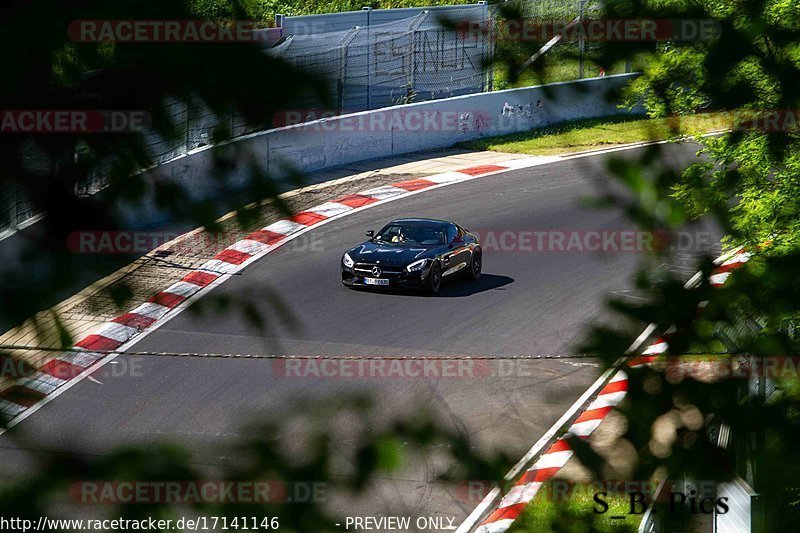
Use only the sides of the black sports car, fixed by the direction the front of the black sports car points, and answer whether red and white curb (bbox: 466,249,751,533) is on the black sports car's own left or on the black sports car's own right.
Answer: on the black sports car's own left

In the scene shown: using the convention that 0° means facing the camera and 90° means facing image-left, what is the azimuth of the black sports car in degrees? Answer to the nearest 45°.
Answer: approximately 45°
